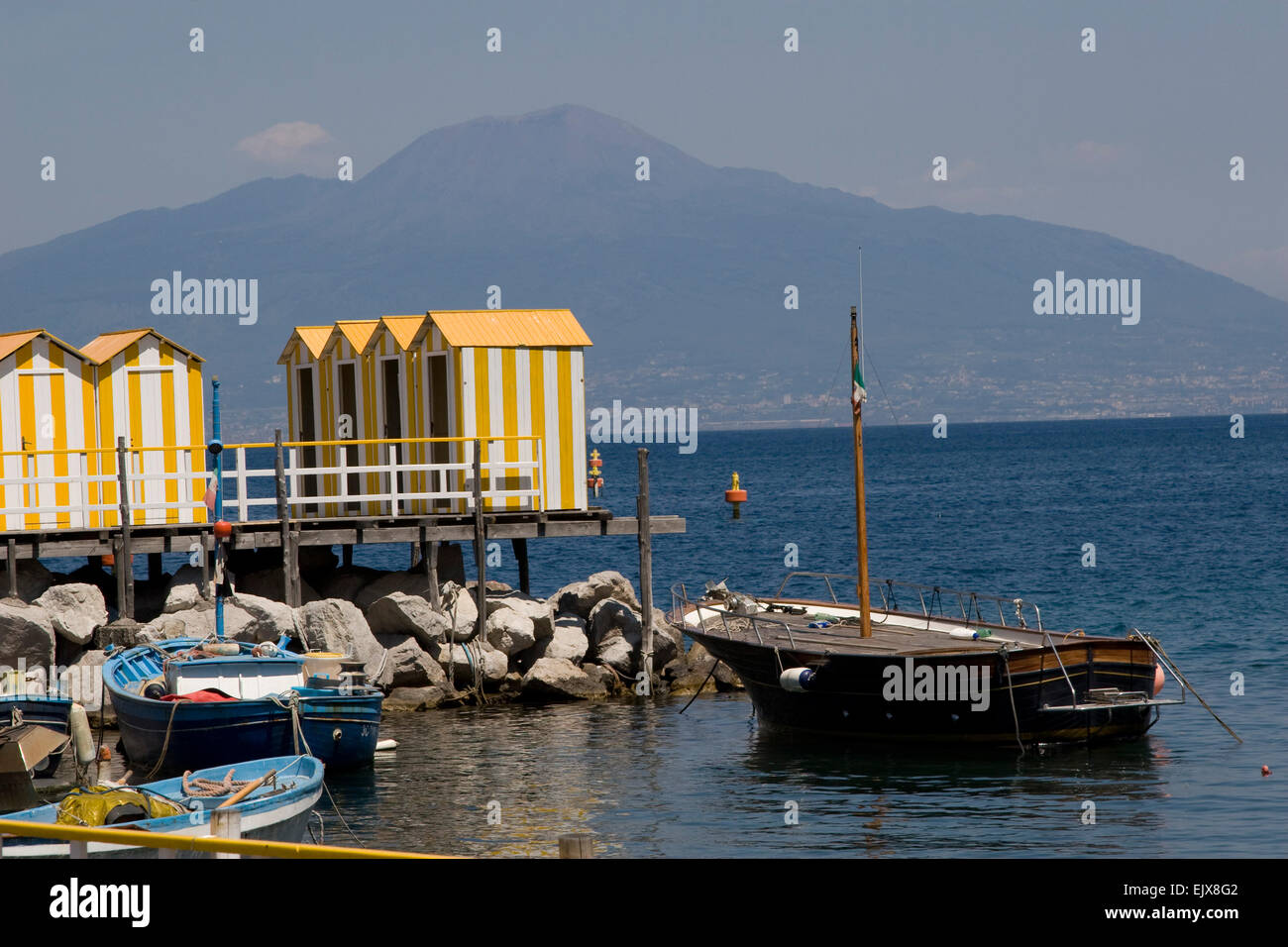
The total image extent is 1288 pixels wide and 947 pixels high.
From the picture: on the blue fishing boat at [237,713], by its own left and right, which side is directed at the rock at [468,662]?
right

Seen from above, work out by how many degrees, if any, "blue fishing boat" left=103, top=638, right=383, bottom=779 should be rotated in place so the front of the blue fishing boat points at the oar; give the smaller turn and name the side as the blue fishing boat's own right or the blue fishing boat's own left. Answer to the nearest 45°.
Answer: approximately 135° to the blue fishing boat's own left

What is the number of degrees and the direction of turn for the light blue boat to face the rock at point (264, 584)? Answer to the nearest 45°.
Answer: approximately 90° to its left

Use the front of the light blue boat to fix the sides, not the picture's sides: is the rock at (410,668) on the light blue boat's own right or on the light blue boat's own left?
on the light blue boat's own left

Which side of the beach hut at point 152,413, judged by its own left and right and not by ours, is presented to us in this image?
front

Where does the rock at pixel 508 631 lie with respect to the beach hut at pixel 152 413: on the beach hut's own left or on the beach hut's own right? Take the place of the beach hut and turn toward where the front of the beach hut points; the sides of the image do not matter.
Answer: on the beach hut's own left

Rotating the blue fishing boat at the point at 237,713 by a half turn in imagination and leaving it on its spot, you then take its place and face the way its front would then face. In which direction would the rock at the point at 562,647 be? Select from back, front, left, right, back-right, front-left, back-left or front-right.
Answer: left

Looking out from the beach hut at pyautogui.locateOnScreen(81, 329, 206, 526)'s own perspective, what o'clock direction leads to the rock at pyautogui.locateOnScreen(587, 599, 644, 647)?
The rock is roughly at 10 o'clock from the beach hut.

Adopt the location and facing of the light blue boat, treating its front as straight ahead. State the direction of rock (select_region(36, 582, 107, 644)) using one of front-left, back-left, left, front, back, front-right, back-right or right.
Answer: left

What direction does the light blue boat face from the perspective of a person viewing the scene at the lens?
facing to the right of the viewer

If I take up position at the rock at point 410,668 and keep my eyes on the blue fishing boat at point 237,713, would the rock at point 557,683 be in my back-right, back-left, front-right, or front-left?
back-left

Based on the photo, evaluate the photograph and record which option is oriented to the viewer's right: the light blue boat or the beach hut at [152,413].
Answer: the light blue boat

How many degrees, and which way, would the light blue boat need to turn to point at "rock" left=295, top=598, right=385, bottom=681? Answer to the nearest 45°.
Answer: approximately 90° to its left

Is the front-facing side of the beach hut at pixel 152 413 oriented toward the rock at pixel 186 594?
yes

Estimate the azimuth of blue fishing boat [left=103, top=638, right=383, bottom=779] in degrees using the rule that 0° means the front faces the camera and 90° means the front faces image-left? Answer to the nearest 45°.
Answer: approximately 135°
